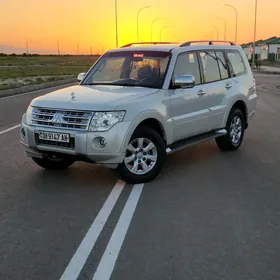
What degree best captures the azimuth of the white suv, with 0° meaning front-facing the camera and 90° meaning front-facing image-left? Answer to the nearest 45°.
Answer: approximately 45°

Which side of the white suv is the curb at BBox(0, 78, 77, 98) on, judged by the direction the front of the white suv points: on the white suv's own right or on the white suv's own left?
on the white suv's own right
